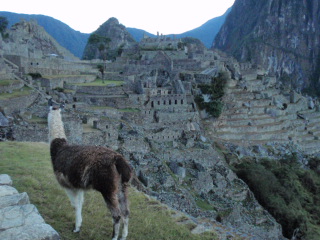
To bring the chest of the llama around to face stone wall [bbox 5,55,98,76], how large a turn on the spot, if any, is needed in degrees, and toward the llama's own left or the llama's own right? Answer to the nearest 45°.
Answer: approximately 45° to the llama's own right

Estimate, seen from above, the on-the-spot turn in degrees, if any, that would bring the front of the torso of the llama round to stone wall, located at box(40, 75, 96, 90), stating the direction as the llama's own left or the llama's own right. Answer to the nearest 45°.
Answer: approximately 45° to the llama's own right

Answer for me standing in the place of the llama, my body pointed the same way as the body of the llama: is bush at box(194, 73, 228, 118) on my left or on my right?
on my right

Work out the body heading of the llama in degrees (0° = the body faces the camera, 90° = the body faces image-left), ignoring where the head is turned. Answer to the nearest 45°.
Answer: approximately 135°

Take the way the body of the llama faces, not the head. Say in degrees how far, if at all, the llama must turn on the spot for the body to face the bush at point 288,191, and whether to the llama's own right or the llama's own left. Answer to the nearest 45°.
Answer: approximately 90° to the llama's own right

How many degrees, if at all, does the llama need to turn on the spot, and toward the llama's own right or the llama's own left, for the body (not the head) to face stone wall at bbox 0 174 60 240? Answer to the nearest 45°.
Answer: approximately 90° to the llama's own left
